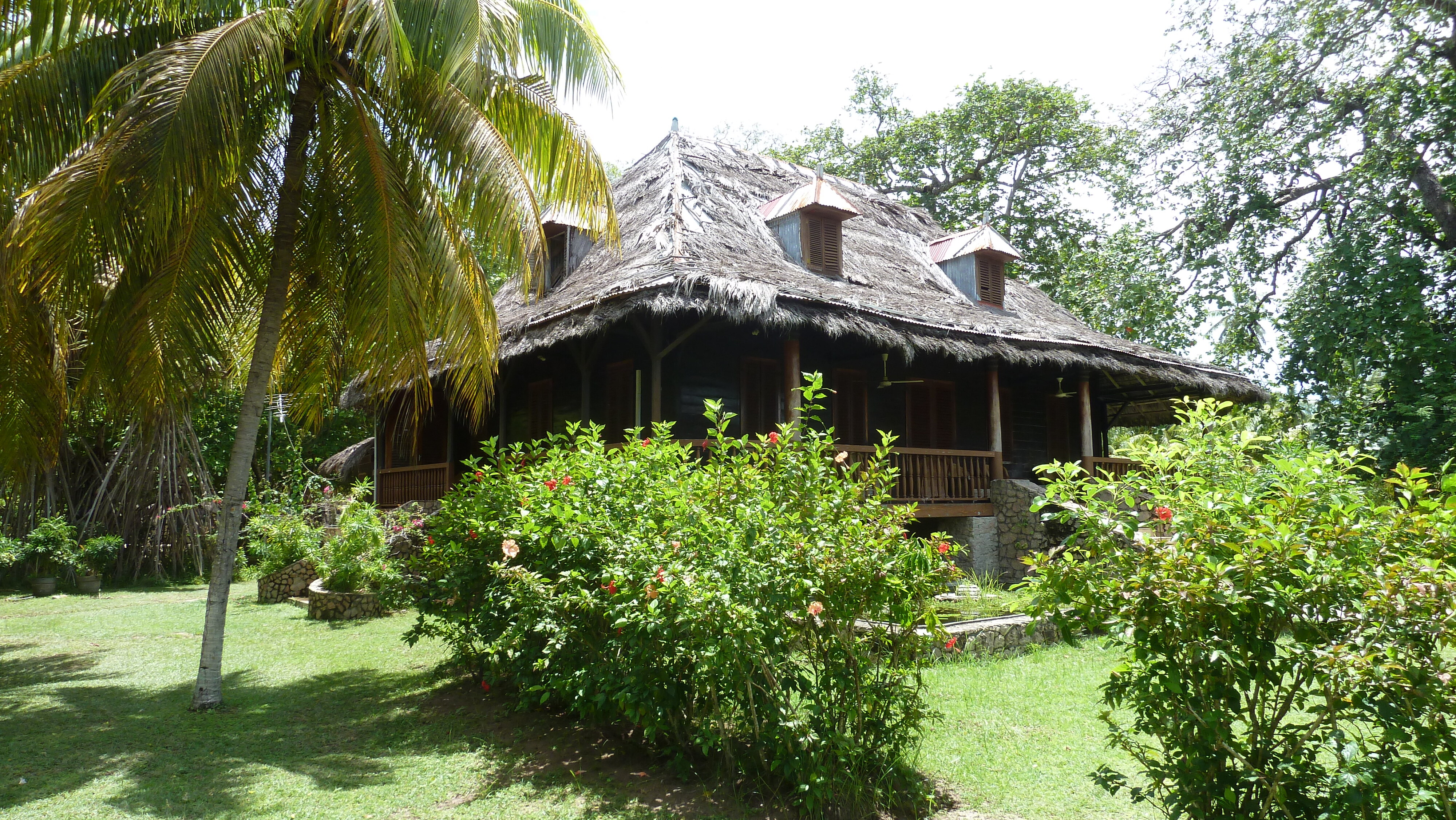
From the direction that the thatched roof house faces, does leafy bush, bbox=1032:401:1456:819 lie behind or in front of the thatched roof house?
in front

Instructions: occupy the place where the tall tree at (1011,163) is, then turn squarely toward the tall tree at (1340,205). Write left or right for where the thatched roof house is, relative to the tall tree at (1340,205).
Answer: right

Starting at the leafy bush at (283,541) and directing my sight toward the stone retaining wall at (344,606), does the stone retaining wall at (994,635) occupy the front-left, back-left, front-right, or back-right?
front-left

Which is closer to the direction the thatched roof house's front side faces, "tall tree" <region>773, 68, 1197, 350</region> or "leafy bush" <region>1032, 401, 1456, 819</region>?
the leafy bush

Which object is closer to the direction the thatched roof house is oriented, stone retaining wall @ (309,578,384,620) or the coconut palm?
the coconut palm

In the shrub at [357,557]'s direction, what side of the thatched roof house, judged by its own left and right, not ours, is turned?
right

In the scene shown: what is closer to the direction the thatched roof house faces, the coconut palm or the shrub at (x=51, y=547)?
the coconut palm

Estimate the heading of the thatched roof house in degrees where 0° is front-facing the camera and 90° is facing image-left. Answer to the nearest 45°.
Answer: approximately 315°

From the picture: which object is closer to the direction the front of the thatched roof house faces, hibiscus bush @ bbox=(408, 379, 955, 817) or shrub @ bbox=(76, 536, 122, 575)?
the hibiscus bush
